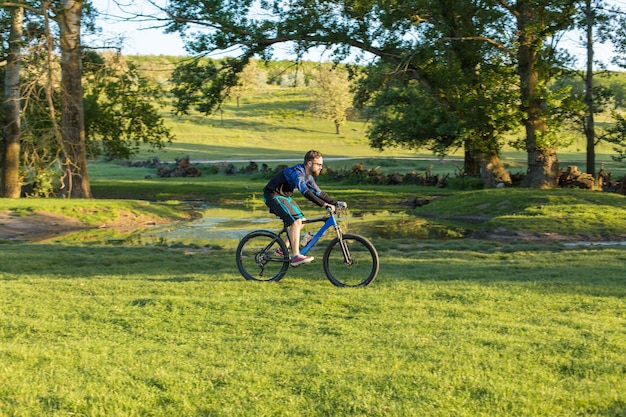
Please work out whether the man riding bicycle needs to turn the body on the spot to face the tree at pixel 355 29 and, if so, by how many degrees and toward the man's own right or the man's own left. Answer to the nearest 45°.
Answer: approximately 90° to the man's own left

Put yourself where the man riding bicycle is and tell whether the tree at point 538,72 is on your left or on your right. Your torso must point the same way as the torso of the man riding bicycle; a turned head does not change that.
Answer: on your left

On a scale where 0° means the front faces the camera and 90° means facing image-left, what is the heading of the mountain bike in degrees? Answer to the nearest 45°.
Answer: approximately 270°

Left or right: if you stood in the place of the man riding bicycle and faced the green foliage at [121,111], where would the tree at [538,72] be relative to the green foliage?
right

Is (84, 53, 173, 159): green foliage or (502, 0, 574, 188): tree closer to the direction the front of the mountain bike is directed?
the tree

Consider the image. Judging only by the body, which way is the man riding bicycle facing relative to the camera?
to the viewer's right

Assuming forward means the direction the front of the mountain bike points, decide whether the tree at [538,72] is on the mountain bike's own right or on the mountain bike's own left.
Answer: on the mountain bike's own left

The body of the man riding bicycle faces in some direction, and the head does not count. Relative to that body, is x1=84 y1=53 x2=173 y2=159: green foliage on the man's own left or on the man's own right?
on the man's own left

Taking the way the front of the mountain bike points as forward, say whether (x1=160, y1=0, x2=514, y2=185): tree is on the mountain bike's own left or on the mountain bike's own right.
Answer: on the mountain bike's own left
